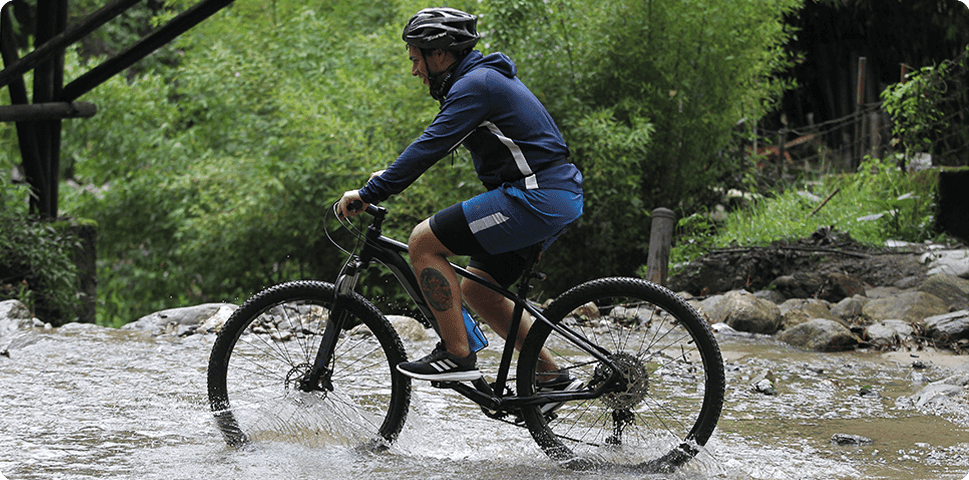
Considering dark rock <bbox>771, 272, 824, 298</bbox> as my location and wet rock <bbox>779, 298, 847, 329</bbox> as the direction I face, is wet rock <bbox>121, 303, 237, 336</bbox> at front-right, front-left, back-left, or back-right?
front-right

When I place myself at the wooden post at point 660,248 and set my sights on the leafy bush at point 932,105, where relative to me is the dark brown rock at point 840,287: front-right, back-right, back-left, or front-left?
front-right

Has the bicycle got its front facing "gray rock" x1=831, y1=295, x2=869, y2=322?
no

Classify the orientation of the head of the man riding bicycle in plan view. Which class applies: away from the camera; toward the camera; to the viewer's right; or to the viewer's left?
to the viewer's left

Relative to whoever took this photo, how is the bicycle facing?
facing to the left of the viewer

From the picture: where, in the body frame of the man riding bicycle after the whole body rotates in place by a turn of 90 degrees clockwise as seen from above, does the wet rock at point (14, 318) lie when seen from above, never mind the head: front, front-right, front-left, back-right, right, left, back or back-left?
front-left

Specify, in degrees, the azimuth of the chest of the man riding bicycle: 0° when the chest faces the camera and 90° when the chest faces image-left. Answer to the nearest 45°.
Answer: approximately 90°

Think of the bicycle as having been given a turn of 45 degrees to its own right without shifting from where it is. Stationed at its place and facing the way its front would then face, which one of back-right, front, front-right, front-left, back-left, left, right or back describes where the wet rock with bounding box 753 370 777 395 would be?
right

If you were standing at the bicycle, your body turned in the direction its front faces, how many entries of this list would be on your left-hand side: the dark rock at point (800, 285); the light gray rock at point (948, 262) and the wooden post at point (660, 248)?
0

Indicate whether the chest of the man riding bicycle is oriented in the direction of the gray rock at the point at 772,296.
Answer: no

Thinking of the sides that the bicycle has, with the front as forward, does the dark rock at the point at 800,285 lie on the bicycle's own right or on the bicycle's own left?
on the bicycle's own right

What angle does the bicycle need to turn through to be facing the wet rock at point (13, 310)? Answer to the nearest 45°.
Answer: approximately 45° to its right

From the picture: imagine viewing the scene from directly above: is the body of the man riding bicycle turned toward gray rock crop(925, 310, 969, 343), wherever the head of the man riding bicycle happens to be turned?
no

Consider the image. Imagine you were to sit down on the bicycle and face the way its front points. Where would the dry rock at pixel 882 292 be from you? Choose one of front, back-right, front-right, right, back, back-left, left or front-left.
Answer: back-right
